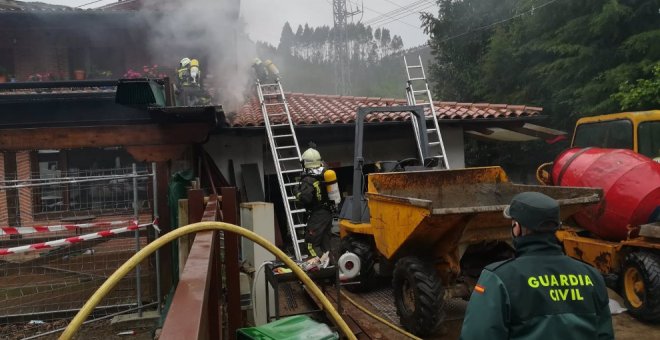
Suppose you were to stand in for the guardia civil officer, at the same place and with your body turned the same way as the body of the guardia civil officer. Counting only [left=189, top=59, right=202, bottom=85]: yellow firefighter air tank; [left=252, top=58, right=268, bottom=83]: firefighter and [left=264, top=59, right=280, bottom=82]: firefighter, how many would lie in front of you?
3

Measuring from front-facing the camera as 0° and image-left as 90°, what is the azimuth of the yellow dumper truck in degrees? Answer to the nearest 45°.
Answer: approximately 315°

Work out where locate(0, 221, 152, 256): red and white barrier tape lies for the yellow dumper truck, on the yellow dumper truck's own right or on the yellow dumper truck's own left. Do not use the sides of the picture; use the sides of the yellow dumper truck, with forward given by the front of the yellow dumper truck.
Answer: on the yellow dumper truck's own right

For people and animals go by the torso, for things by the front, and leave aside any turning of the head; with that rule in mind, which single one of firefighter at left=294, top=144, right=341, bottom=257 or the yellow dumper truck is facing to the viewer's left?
the firefighter

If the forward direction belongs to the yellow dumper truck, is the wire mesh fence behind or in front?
behind

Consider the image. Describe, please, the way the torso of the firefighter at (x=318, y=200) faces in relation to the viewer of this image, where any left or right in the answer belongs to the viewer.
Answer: facing to the left of the viewer

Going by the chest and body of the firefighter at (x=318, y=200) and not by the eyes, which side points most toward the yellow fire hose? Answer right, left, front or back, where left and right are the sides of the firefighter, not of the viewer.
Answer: left

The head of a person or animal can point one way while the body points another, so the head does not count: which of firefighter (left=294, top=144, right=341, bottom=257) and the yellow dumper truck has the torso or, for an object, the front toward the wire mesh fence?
the firefighter

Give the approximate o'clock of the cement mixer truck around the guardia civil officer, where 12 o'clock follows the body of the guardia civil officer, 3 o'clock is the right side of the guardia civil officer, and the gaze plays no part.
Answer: The cement mixer truck is roughly at 2 o'clock from the guardia civil officer.

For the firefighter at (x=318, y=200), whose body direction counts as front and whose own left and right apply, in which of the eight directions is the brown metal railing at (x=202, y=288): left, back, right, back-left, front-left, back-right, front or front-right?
left

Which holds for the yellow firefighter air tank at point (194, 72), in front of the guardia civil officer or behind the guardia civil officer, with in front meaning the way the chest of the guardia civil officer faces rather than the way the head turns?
in front

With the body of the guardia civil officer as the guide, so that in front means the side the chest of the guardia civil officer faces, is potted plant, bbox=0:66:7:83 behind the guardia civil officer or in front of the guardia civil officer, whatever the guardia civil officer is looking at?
in front

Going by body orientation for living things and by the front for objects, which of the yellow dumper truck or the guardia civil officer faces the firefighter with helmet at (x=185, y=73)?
the guardia civil officer

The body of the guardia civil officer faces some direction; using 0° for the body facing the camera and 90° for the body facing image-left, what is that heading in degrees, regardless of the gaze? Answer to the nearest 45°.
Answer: approximately 135°

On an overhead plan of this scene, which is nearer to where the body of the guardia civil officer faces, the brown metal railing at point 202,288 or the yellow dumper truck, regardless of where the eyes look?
the yellow dumper truck

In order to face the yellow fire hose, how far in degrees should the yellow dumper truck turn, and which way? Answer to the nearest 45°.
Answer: approximately 45° to its right

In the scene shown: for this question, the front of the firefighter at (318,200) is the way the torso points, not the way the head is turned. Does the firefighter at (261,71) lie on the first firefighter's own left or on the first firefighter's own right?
on the first firefighter's own right
